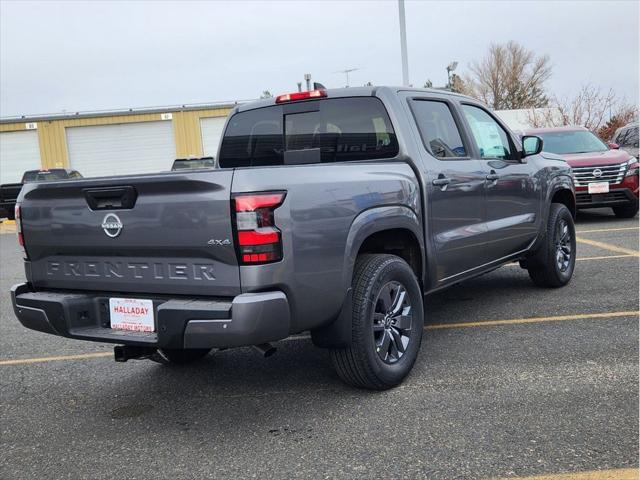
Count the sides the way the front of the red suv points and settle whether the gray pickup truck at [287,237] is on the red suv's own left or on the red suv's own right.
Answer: on the red suv's own right

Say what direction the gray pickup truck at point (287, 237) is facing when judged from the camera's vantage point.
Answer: facing away from the viewer and to the right of the viewer

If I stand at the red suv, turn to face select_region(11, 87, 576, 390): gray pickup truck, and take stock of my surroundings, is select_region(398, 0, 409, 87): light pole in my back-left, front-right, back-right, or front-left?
back-right

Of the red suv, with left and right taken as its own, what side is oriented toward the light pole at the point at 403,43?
back

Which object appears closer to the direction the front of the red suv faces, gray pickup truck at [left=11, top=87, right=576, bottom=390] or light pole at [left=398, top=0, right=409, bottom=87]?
the gray pickup truck

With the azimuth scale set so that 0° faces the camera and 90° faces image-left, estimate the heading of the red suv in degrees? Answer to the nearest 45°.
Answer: approximately 315°

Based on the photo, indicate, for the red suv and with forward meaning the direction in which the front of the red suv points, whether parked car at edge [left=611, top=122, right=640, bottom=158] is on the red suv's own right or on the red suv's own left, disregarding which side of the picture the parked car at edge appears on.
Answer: on the red suv's own left

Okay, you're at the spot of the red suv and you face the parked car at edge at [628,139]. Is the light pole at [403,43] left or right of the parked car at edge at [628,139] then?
left
